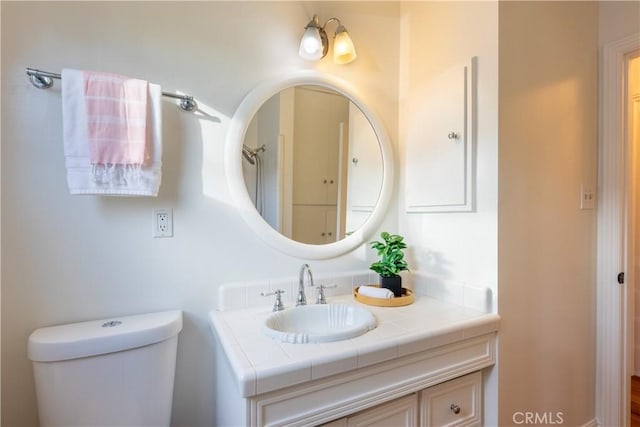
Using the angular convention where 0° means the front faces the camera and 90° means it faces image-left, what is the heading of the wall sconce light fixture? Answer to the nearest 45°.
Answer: approximately 315°

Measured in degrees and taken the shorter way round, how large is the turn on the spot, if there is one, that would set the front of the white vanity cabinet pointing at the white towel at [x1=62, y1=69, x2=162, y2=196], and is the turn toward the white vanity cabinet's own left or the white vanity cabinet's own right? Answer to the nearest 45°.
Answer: approximately 135° to the white vanity cabinet's own right

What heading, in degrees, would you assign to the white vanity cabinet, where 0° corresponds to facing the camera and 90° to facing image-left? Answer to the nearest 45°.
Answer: approximately 315°

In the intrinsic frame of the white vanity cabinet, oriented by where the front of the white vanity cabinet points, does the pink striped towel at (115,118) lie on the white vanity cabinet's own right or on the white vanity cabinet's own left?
on the white vanity cabinet's own right

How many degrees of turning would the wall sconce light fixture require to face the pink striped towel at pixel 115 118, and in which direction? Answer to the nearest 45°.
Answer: approximately 90° to its right
